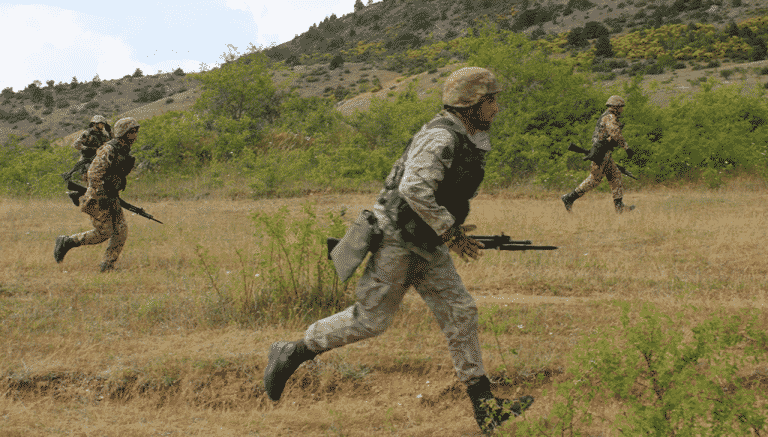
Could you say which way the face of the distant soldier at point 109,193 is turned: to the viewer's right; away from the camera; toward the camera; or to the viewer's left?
to the viewer's right

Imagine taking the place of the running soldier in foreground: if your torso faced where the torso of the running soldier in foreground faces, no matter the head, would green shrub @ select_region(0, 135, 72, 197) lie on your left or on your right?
on your left

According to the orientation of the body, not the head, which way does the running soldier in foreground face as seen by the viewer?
to the viewer's right

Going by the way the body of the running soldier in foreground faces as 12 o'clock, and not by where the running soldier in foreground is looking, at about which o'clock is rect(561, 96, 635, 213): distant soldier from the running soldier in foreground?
The distant soldier is roughly at 10 o'clock from the running soldier in foreground.

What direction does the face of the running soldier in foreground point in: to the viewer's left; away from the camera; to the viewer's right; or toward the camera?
to the viewer's right

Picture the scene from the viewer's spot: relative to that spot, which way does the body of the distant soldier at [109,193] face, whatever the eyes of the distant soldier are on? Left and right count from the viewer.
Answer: facing to the right of the viewer

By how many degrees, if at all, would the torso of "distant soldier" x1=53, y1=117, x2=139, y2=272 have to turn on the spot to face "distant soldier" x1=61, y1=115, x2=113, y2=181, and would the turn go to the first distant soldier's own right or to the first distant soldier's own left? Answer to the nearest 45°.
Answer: approximately 90° to the first distant soldier's own left
